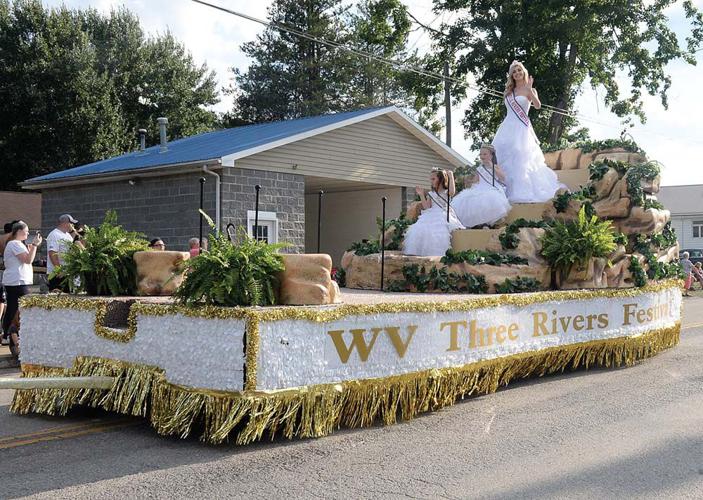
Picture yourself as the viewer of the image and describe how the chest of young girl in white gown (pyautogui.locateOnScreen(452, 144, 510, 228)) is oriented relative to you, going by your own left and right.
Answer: facing the viewer and to the left of the viewer

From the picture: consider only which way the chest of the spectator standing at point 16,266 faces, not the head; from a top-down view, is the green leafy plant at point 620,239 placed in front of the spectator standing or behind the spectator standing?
in front

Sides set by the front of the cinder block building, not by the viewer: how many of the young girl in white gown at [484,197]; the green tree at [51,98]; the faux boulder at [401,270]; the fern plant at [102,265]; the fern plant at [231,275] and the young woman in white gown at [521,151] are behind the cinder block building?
1

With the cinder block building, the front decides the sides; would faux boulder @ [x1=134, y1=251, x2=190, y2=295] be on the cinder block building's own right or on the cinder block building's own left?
on the cinder block building's own right

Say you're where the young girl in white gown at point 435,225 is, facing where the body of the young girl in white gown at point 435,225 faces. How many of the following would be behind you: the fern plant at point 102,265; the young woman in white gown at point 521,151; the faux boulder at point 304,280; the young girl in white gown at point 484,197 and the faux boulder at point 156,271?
2

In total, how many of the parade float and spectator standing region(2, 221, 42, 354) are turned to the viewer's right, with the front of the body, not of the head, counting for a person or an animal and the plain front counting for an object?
1

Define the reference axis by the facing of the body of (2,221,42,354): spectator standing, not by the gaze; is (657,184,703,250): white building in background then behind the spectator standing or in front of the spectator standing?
in front

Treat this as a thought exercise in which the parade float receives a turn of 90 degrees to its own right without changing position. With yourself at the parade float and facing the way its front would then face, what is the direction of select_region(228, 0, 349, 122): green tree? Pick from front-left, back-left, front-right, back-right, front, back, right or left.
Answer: front-right

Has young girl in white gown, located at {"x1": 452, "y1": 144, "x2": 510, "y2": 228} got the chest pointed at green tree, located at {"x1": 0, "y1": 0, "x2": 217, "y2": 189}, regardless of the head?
no

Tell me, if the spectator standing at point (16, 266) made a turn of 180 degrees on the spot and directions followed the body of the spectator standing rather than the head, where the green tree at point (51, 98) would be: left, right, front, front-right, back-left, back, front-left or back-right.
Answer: right

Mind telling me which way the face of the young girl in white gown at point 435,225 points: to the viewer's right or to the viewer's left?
to the viewer's left

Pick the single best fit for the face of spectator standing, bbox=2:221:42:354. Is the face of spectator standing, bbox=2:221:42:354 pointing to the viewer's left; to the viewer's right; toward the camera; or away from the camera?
to the viewer's right

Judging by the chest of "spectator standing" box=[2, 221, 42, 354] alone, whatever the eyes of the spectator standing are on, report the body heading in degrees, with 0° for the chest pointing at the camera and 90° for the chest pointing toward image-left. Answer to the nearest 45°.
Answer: approximately 270°
